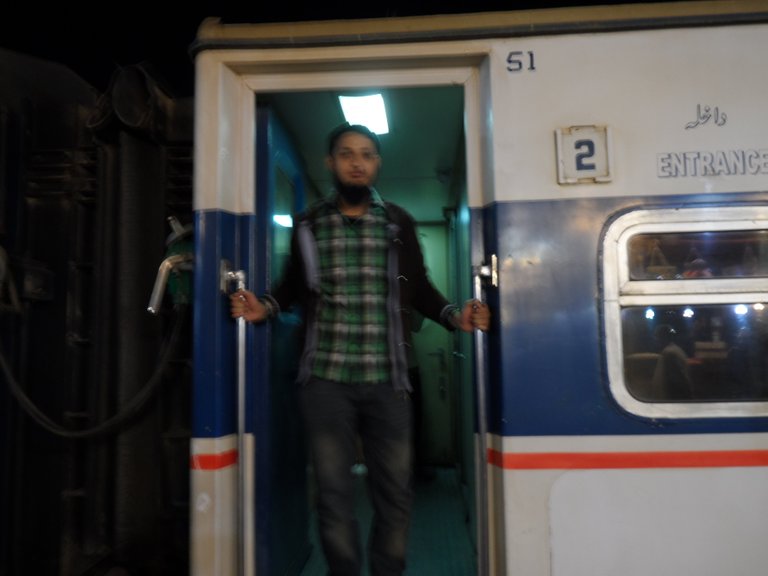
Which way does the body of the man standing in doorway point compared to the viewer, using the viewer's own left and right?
facing the viewer

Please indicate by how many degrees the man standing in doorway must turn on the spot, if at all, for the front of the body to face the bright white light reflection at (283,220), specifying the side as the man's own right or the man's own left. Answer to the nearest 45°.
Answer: approximately 135° to the man's own right
